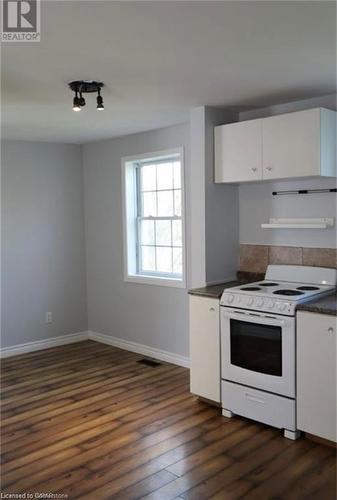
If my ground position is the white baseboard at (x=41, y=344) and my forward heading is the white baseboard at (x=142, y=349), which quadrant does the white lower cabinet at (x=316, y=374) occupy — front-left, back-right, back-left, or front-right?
front-right

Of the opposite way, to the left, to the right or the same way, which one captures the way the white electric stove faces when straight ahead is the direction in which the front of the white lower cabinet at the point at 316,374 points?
the same way

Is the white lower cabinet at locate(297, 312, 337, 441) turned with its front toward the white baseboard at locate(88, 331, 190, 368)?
no

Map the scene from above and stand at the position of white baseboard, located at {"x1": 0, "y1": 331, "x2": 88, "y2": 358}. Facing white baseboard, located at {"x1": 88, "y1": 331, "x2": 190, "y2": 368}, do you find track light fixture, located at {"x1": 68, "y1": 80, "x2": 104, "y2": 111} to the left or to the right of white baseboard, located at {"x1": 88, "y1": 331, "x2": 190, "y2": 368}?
right

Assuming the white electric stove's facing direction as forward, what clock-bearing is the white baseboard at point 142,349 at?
The white baseboard is roughly at 3 o'clock from the white electric stove.

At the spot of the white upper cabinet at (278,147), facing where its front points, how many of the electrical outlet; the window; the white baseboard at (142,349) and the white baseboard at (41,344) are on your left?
0

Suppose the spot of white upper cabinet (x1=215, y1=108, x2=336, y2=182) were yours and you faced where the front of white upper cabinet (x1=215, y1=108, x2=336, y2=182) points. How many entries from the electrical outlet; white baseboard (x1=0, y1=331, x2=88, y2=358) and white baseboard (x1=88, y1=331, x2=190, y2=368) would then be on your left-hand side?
0

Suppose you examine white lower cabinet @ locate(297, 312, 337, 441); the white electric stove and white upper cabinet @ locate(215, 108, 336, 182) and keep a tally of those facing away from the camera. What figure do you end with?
0

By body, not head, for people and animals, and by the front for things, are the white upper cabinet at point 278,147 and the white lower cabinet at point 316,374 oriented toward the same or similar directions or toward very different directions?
same or similar directions

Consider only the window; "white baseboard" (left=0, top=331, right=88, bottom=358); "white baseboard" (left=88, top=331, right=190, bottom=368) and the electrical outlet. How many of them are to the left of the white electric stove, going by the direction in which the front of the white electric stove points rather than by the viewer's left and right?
0

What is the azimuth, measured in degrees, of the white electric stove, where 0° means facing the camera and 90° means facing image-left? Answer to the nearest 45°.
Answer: approximately 45°

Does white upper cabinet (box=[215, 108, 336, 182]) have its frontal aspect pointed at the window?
no

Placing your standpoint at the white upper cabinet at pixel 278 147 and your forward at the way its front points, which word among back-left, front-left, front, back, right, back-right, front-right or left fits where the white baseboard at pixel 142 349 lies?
right

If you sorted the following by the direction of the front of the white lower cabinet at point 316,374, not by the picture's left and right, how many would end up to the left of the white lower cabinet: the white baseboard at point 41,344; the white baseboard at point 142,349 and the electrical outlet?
0

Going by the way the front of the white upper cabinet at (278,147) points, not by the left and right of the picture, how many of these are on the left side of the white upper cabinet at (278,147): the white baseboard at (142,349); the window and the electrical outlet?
0

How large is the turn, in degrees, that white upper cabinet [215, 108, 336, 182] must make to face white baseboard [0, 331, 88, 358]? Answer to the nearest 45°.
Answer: approximately 90° to its right

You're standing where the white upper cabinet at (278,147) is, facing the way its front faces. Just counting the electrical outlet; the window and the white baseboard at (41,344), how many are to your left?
0

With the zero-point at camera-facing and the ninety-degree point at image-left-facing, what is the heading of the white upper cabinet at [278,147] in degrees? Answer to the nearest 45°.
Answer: approximately 45°

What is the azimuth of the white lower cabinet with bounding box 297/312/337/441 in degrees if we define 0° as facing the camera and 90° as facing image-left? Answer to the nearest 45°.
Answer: approximately 45°
